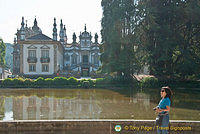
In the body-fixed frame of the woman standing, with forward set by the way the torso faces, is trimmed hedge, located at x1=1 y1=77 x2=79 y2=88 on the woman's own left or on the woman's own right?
on the woman's own right

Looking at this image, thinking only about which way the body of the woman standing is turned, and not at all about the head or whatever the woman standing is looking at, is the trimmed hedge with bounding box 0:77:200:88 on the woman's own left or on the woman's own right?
on the woman's own right
